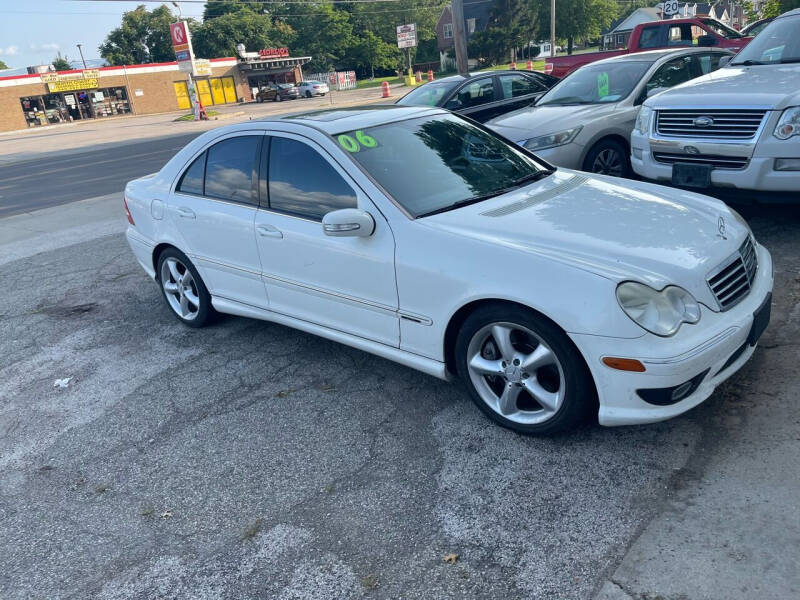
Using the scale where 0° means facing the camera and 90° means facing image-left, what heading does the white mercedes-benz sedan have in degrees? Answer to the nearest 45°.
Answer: approximately 315°

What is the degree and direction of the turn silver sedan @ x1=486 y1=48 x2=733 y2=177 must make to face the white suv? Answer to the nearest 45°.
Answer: approximately 90° to its left

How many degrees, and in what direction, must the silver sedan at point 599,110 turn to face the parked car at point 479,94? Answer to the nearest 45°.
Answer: approximately 90° to its right

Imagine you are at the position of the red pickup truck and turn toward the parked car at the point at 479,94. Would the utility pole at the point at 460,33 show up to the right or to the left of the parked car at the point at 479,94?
right

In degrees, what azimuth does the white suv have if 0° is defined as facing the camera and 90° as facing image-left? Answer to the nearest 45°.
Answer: approximately 45°

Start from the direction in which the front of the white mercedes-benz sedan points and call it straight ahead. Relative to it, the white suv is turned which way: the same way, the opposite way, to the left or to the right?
to the right

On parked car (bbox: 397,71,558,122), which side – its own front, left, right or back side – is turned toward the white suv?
left
